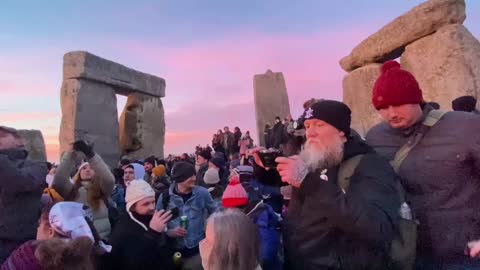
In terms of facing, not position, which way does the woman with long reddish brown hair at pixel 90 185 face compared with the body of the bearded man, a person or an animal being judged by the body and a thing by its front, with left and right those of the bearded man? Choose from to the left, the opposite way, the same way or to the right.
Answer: to the left

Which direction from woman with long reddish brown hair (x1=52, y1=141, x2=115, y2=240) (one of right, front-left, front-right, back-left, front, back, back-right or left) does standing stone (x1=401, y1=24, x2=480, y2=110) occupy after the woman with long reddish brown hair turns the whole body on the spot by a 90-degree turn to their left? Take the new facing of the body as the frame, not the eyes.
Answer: front

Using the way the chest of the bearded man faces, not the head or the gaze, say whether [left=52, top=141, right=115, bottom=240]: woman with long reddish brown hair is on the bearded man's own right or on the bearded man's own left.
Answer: on the bearded man's own right

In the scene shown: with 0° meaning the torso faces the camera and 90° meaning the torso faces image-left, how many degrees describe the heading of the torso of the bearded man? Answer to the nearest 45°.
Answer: approximately 45°

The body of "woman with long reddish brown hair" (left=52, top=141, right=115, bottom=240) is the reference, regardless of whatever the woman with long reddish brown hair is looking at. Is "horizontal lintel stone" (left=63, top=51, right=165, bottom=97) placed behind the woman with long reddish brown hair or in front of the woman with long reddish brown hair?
behind

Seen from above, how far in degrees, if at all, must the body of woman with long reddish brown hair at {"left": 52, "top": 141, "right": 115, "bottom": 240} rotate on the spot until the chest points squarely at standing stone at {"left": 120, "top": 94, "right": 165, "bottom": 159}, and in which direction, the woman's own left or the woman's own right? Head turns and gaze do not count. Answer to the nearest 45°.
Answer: approximately 180°

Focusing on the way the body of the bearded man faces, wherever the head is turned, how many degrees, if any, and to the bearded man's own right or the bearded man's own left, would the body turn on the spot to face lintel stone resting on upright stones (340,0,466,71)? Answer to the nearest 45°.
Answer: approximately 135° to the bearded man's own right
